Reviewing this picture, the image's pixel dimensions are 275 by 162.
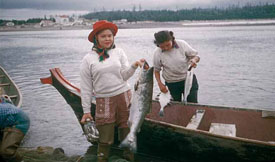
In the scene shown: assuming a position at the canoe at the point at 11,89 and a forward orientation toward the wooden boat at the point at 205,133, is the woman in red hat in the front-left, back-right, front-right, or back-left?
front-right

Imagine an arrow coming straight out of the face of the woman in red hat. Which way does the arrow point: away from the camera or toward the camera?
toward the camera

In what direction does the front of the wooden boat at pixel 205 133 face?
to the viewer's left
